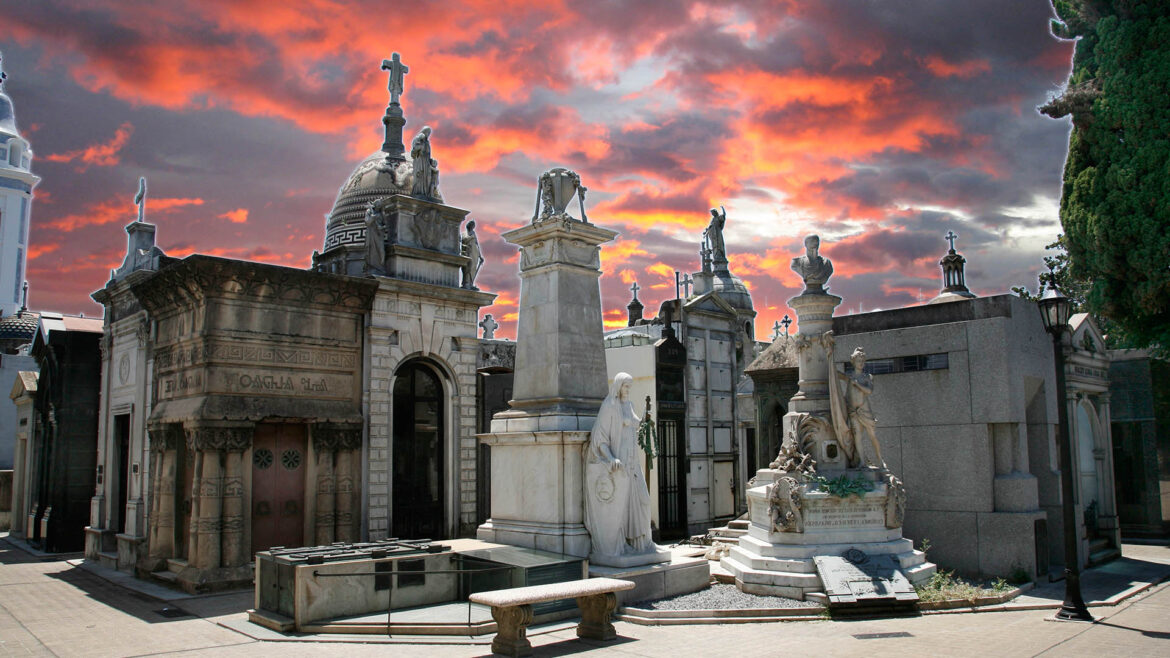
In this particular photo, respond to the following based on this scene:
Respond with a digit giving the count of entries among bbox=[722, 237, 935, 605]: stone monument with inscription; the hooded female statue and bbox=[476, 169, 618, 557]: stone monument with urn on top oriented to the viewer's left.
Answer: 0

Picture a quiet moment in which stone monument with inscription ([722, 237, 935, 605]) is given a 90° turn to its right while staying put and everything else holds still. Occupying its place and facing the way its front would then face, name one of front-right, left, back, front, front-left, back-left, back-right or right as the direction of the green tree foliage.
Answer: back

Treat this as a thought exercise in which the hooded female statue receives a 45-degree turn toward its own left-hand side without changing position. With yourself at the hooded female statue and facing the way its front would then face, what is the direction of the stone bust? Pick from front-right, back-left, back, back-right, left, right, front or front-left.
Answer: front-left

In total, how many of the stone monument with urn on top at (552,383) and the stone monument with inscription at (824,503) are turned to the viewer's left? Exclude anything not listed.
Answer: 0

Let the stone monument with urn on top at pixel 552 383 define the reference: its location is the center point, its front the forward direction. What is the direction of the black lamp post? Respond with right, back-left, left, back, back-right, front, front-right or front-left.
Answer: front-left

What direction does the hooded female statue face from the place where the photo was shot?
facing the viewer and to the right of the viewer

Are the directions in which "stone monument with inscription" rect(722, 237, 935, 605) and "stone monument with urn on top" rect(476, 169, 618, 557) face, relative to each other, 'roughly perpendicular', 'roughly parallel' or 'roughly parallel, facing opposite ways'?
roughly parallel

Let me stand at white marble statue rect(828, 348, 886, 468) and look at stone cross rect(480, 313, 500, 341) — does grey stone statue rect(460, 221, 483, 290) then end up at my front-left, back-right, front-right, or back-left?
front-left

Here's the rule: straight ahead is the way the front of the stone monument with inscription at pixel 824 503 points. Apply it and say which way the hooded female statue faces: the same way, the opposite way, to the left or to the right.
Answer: the same way

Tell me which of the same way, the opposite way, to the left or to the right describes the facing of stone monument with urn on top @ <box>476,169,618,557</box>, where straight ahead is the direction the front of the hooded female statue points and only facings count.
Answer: the same way

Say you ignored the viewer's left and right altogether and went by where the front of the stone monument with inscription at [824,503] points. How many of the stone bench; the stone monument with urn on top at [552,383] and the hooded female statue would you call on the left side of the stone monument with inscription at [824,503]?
0

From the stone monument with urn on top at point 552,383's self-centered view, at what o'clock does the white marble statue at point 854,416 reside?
The white marble statue is roughly at 10 o'clock from the stone monument with urn on top.

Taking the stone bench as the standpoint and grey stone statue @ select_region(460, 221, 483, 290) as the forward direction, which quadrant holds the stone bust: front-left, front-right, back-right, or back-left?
front-right

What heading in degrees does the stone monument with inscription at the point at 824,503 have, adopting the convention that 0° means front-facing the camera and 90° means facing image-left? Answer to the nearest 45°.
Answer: approximately 315°
